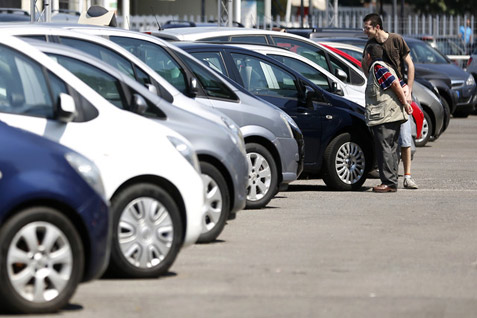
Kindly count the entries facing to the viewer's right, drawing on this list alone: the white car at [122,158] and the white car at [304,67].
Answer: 2

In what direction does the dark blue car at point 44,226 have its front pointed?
to the viewer's right

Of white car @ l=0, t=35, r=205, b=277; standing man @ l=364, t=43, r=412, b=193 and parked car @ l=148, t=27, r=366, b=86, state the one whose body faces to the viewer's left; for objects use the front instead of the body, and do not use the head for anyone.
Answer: the standing man

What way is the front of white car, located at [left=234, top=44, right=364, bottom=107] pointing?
to the viewer's right

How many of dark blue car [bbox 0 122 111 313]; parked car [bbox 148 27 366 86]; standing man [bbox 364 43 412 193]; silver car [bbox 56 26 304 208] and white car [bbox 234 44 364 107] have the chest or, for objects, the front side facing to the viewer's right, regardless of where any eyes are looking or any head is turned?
4

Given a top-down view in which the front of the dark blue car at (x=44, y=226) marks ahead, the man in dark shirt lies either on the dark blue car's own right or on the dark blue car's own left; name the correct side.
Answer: on the dark blue car's own left

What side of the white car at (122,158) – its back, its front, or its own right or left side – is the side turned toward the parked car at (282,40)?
left

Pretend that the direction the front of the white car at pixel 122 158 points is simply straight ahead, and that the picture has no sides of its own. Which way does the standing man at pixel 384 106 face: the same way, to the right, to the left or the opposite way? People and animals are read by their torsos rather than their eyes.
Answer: the opposite way

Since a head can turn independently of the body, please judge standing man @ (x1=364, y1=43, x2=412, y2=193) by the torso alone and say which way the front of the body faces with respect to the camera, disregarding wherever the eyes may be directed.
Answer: to the viewer's left

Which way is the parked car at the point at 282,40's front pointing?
to the viewer's right

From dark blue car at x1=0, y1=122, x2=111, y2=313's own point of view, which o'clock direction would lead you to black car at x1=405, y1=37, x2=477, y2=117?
The black car is roughly at 10 o'clock from the dark blue car.

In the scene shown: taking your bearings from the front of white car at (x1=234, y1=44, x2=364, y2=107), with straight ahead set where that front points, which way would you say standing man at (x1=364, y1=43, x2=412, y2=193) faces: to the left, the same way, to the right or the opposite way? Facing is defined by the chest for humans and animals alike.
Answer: the opposite way

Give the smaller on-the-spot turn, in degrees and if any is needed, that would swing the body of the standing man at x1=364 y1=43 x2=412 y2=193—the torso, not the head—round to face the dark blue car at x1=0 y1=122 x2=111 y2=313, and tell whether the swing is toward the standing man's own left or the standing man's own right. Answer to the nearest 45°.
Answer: approximately 90° to the standing man's own left

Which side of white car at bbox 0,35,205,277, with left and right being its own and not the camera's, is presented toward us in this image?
right

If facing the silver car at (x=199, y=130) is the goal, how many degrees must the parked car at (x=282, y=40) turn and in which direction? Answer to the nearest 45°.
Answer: approximately 90° to its right

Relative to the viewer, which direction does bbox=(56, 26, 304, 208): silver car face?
to the viewer's right
